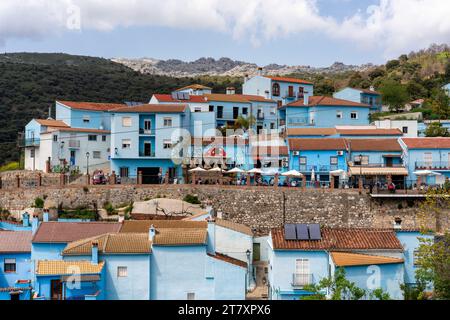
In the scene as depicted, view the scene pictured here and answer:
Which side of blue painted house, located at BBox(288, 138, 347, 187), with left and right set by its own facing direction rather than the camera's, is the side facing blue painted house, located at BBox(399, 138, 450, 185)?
left

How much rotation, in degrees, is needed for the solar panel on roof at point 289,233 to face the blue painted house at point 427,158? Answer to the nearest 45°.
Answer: approximately 135° to its left

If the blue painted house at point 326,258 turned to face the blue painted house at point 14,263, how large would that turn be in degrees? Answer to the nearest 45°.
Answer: approximately 90° to its right

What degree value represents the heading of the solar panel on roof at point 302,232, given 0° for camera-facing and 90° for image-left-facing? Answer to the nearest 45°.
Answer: approximately 0°

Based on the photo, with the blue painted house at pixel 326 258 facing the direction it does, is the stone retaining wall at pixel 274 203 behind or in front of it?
behind

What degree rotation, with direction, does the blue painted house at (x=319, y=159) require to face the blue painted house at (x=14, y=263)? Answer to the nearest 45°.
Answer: approximately 45° to its right

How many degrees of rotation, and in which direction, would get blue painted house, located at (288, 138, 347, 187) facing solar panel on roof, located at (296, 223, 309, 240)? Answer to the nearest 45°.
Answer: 0° — it already faces it

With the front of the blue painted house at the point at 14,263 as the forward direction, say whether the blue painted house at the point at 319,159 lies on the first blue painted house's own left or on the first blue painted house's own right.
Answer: on the first blue painted house's own left
